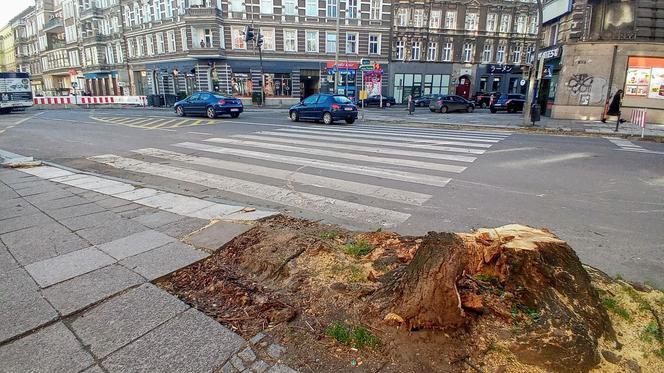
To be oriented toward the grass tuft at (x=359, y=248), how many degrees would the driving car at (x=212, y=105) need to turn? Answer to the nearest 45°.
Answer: approximately 135° to its left

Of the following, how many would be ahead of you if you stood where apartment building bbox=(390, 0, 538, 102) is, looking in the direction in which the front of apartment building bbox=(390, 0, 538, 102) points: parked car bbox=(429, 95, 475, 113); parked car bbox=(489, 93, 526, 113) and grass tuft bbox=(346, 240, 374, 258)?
3

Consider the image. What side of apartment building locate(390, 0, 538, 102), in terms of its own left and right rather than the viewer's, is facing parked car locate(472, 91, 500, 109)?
front

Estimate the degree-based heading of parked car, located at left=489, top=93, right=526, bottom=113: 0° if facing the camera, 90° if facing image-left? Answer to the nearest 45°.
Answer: approximately 45°

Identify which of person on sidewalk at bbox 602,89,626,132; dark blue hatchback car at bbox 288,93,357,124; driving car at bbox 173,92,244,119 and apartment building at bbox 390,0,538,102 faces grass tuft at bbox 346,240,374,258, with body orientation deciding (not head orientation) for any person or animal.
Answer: the apartment building

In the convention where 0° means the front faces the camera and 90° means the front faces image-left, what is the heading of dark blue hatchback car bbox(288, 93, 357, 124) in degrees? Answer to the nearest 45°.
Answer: approximately 135°

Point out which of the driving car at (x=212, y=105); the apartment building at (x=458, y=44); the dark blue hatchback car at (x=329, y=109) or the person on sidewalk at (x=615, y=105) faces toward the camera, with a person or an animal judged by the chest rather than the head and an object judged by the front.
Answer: the apartment building

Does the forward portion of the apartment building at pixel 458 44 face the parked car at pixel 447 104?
yes

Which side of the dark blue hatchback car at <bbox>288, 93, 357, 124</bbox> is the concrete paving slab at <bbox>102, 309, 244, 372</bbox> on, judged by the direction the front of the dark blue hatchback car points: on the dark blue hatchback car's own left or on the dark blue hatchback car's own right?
on the dark blue hatchback car's own left

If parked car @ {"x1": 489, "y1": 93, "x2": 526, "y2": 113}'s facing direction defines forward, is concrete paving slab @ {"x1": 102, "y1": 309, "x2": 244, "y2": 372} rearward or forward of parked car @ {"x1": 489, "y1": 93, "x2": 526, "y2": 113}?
forward

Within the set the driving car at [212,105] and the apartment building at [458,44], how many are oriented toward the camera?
1

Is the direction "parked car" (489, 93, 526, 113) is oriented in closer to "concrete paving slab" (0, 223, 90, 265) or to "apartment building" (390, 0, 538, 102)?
the concrete paving slab
